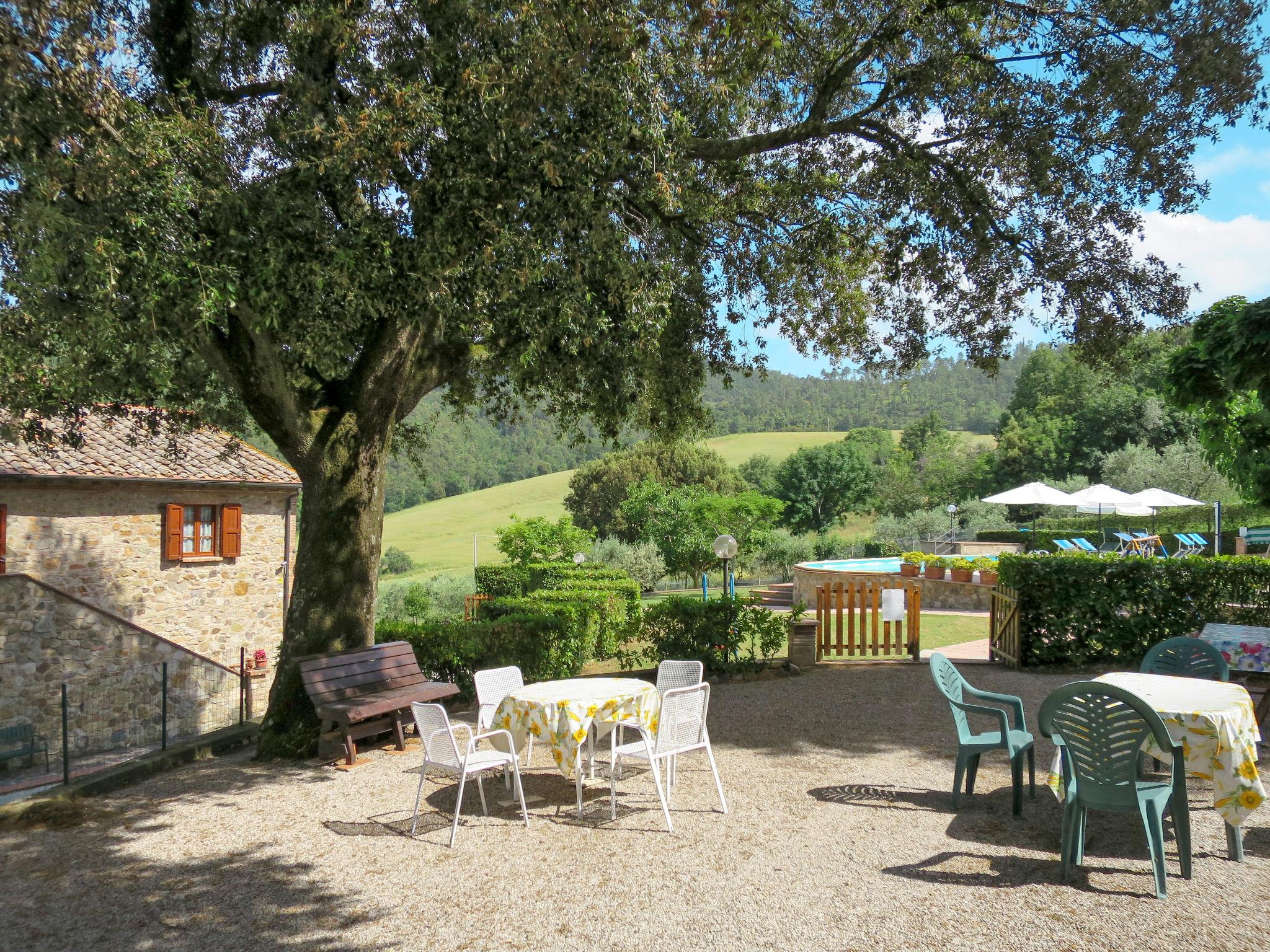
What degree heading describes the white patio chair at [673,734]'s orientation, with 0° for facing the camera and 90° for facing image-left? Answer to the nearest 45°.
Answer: approximately 135°

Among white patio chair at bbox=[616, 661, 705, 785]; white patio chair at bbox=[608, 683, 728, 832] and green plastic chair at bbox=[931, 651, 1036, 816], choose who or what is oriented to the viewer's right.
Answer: the green plastic chair

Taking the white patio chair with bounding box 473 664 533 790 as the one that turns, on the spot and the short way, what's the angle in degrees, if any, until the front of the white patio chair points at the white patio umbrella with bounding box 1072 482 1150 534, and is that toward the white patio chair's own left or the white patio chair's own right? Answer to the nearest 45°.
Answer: approximately 90° to the white patio chair's own left

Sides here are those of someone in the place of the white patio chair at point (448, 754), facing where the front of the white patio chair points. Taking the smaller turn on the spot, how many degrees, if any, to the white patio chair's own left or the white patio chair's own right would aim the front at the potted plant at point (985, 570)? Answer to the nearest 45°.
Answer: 0° — it already faces it

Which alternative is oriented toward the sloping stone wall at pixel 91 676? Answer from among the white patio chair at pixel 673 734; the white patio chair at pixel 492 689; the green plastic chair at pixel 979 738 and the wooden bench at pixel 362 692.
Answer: the white patio chair at pixel 673 734

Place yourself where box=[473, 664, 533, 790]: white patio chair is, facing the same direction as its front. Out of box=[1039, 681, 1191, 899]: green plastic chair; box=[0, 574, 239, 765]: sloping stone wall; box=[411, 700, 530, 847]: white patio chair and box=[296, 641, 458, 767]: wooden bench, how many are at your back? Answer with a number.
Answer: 2

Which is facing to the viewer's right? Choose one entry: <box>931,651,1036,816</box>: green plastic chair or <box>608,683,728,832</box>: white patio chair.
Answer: the green plastic chair

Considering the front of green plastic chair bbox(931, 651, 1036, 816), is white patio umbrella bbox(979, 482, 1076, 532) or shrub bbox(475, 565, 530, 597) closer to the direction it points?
the white patio umbrella

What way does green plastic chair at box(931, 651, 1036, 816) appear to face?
to the viewer's right

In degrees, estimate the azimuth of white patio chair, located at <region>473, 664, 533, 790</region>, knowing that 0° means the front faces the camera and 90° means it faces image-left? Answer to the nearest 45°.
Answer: approximately 315°

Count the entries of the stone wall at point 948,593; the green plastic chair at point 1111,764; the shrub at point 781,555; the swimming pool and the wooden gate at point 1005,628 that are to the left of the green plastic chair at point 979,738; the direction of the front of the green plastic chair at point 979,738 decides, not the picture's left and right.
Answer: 4

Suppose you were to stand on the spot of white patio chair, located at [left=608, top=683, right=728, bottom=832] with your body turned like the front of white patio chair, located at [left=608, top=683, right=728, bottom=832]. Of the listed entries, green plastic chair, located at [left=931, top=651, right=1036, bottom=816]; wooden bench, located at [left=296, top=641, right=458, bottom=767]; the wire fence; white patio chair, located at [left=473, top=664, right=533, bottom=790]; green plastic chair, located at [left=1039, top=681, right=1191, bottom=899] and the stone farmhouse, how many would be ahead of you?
4
